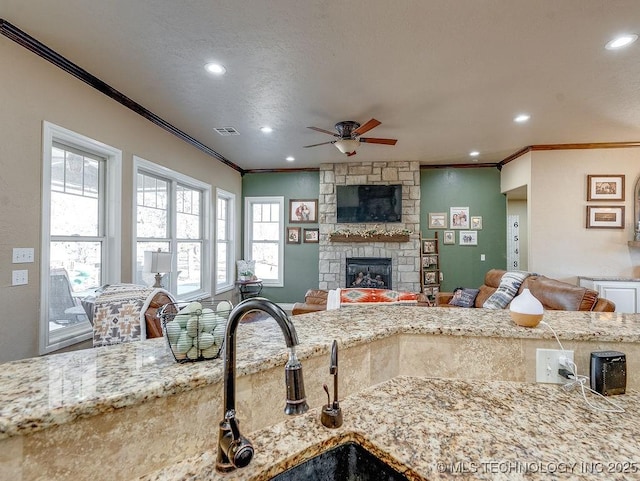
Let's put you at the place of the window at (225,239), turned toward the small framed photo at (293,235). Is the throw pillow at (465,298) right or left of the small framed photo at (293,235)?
right

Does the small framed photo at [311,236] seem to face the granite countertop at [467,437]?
yes

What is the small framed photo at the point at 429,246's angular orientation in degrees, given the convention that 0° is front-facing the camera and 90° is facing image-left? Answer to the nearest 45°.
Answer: approximately 0°

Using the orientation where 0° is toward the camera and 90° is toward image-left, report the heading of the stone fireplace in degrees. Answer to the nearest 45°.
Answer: approximately 0°

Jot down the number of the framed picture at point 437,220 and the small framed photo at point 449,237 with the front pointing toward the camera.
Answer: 2

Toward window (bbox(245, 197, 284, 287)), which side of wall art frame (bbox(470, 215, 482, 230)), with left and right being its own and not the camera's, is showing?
right
